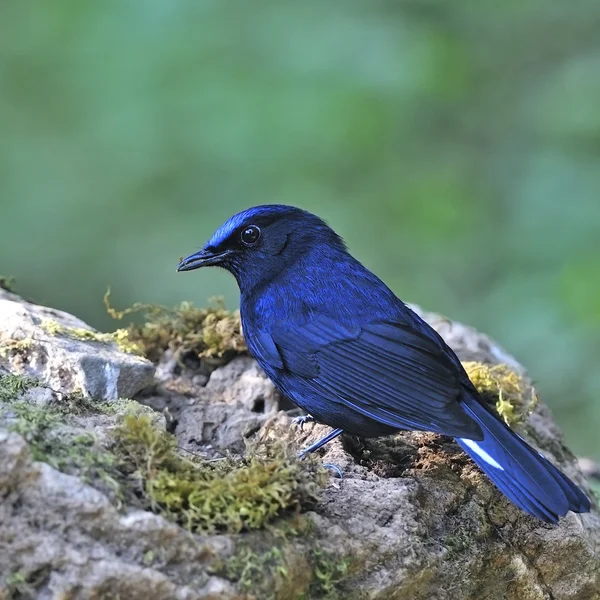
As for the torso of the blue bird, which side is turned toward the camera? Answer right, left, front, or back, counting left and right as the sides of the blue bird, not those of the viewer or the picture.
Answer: left
